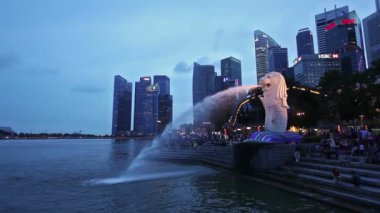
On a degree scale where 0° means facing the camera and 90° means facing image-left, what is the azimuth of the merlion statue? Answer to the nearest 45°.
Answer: approximately 90°

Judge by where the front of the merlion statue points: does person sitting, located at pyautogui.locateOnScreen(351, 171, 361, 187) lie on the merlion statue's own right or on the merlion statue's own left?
on the merlion statue's own left
